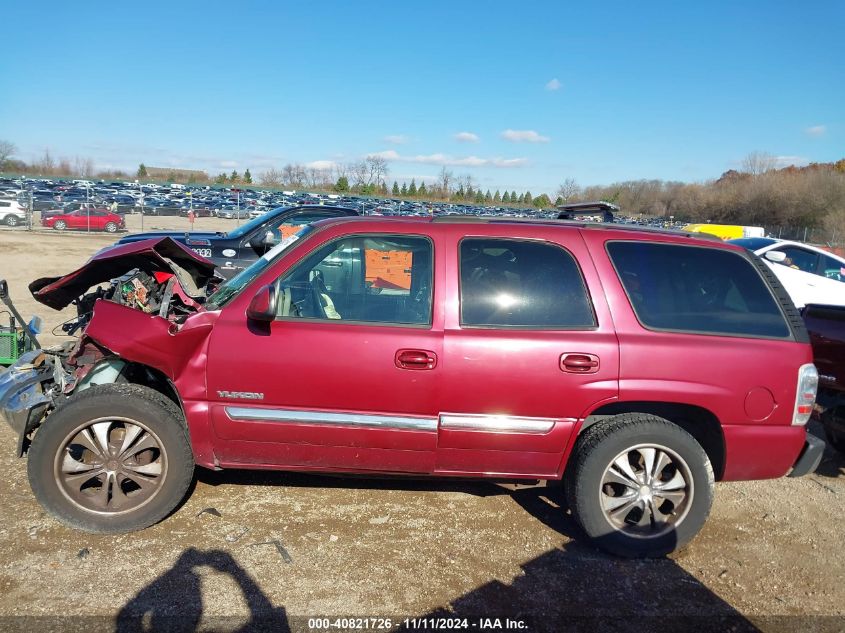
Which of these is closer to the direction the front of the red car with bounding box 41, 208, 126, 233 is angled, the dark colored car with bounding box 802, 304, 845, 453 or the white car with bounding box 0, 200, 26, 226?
the white car

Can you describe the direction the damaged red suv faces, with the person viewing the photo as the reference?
facing to the left of the viewer

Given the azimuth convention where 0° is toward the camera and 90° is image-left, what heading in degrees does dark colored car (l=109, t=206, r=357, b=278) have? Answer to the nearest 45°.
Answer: approximately 90°

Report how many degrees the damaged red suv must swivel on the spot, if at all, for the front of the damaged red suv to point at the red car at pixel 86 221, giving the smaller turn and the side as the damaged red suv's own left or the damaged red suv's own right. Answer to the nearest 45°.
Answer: approximately 45° to the damaged red suv's own right

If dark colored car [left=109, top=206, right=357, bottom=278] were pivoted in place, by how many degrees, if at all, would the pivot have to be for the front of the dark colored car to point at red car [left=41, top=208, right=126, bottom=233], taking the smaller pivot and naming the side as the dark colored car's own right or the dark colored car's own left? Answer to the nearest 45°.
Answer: approximately 90° to the dark colored car's own right

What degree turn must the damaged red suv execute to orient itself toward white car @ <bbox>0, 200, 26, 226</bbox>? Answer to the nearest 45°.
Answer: approximately 45° to its right

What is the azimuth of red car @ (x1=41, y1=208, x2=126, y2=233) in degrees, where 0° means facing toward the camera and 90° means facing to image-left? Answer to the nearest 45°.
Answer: approximately 90°

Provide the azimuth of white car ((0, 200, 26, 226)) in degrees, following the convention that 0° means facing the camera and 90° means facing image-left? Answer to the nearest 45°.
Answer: approximately 90°
